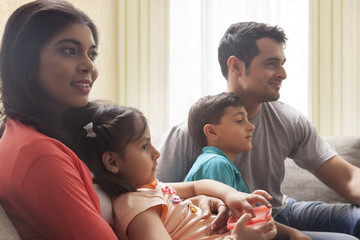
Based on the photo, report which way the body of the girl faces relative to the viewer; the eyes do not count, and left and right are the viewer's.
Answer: facing to the right of the viewer

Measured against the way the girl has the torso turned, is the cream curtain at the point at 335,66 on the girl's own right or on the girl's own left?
on the girl's own left

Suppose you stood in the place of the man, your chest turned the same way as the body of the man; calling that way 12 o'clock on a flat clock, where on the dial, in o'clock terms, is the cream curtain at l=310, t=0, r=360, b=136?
The cream curtain is roughly at 8 o'clock from the man.

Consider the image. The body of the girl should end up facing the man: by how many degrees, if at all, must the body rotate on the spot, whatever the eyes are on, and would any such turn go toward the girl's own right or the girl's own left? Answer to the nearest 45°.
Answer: approximately 45° to the girl's own left
